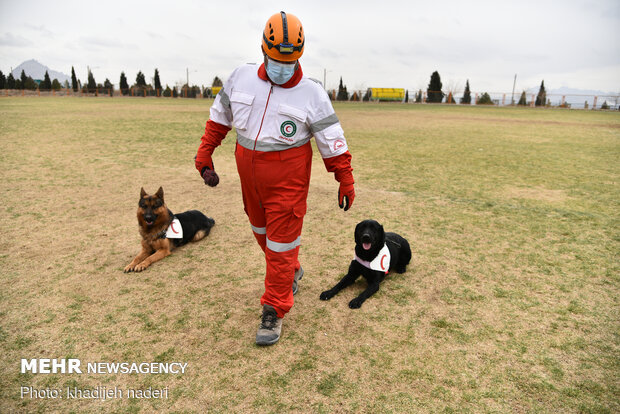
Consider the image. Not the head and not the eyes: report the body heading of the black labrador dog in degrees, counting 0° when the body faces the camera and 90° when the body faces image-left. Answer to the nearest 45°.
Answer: approximately 45°

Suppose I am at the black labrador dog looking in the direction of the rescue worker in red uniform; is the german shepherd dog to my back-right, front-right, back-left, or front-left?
front-right

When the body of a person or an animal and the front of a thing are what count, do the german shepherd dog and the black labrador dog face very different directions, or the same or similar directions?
same or similar directions

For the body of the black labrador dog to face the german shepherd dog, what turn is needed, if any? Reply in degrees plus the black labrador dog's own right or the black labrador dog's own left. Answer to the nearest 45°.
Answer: approximately 45° to the black labrador dog's own right

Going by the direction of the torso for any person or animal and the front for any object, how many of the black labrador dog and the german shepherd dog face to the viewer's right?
0

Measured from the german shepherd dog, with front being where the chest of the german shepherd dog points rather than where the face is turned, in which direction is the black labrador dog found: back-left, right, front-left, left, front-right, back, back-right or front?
left

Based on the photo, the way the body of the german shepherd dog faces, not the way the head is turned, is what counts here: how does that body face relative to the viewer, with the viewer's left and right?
facing the viewer and to the left of the viewer

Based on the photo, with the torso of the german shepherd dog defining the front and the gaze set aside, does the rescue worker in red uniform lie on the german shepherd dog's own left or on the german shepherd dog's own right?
on the german shepherd dog's own left

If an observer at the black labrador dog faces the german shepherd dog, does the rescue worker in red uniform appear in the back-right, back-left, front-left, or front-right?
front-left
